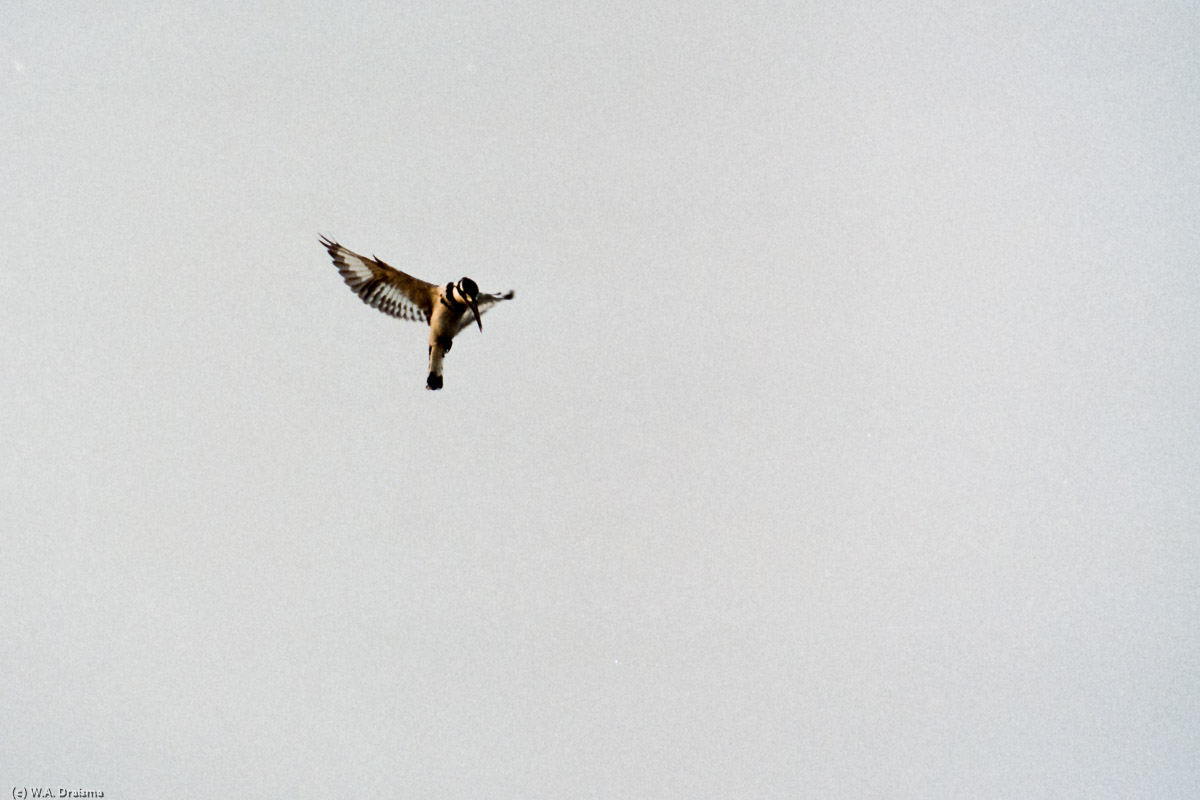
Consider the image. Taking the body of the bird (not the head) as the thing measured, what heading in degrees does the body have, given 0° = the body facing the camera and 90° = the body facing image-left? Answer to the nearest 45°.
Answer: approximately 315°
